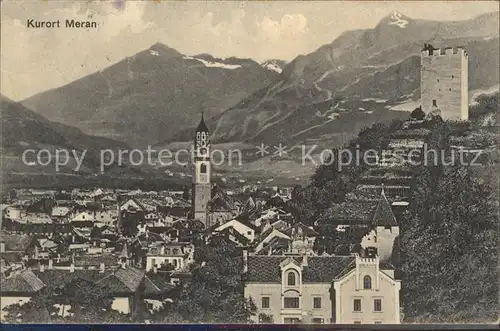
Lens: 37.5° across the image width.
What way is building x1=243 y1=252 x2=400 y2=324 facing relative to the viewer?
toward the camera

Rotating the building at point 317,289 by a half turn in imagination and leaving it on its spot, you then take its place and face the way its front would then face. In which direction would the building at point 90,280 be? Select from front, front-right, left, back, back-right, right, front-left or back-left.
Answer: left

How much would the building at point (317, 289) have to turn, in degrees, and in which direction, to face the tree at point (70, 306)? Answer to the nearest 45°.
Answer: approximately 90° to its right

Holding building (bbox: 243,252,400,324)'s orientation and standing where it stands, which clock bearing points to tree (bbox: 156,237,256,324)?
The tree is roughly at 3 o'clock from the building.
